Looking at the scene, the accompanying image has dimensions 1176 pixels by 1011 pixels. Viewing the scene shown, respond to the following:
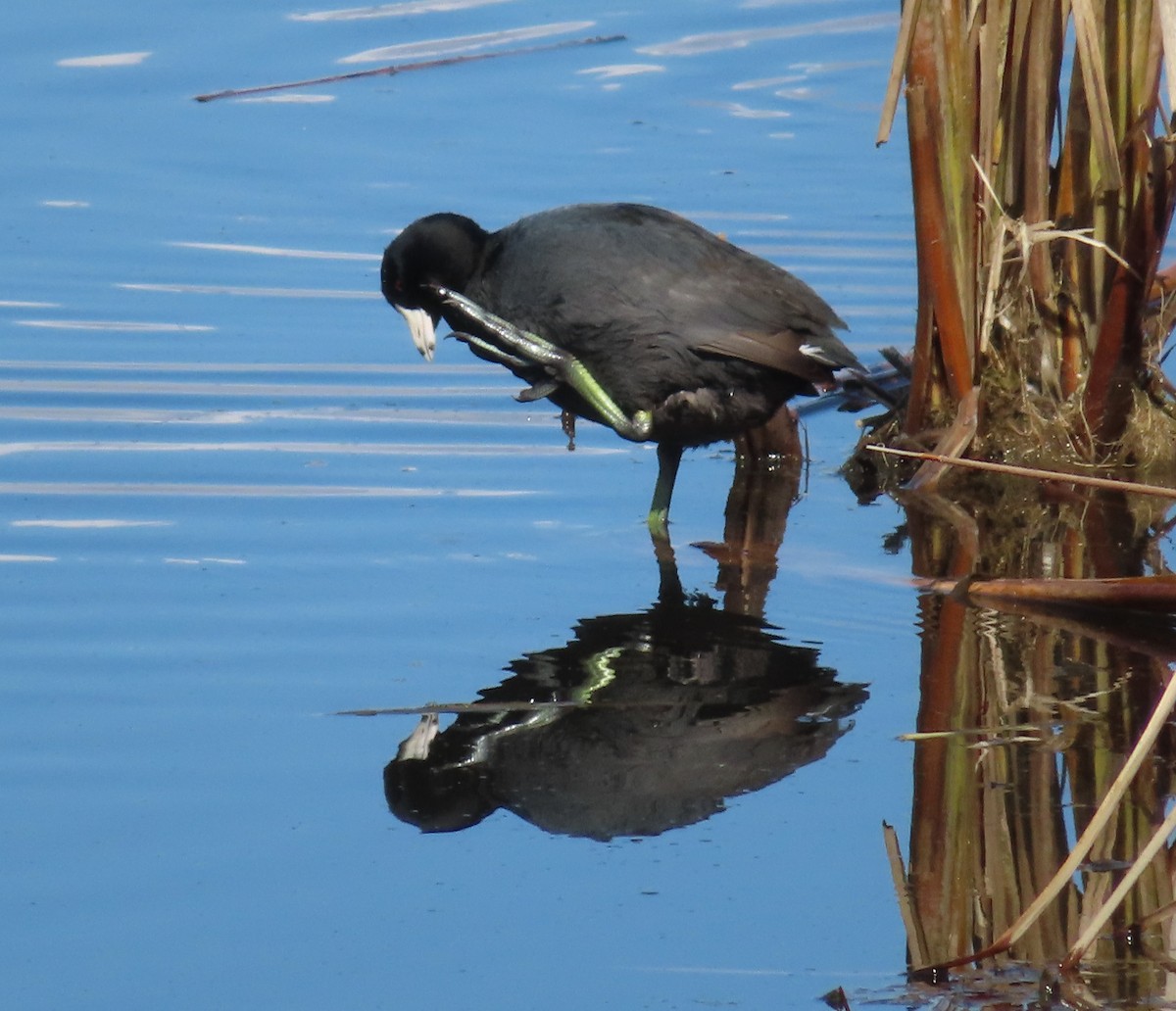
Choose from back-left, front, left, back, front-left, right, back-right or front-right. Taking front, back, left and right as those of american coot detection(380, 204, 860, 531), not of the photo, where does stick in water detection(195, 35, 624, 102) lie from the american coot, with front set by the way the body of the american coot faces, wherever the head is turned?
right

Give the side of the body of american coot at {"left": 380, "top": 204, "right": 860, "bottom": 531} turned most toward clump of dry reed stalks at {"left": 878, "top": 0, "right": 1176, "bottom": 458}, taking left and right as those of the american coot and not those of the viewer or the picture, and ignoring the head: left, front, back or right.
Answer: back

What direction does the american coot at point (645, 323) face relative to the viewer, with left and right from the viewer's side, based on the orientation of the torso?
facing to the left of the viewer

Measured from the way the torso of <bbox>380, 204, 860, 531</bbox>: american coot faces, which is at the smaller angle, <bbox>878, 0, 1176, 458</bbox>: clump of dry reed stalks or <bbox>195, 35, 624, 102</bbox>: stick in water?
the stick in water
